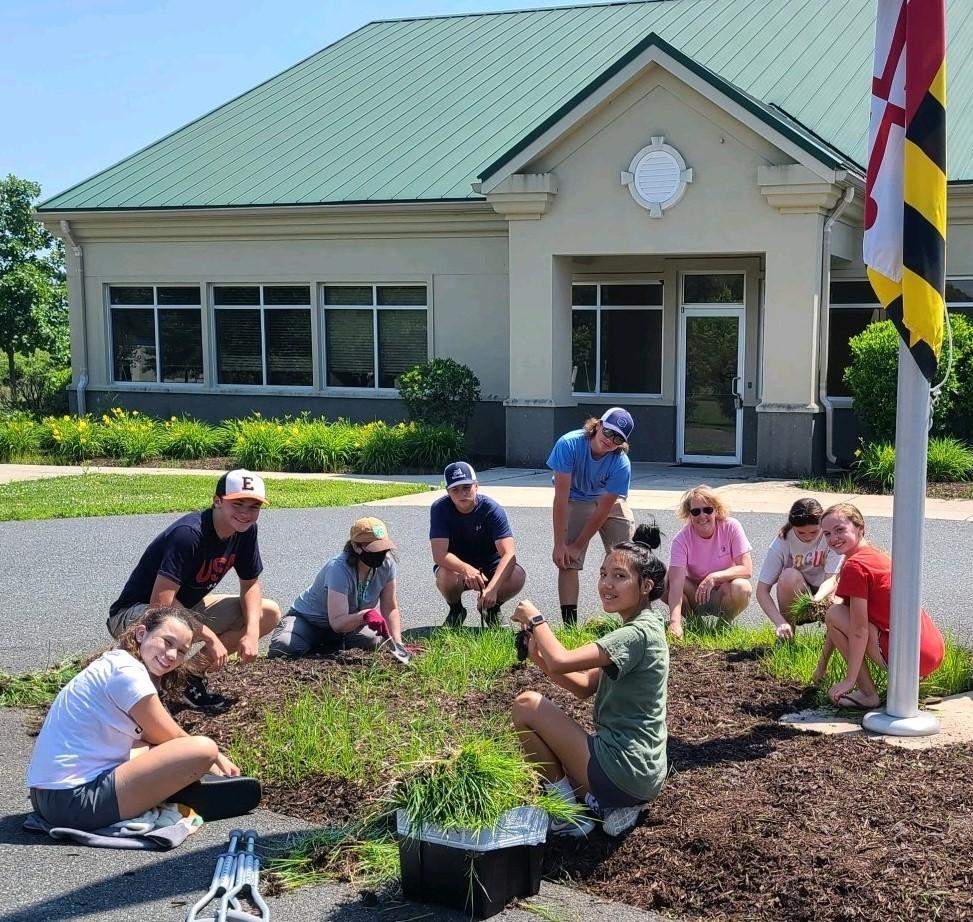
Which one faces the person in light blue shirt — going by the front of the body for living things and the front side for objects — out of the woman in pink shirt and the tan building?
the tan building

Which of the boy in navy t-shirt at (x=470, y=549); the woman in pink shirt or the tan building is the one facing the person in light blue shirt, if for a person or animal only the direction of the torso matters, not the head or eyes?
the tan building

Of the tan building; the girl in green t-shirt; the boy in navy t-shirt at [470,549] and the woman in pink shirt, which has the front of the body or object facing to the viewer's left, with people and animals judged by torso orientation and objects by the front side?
the girl in green t-shirt

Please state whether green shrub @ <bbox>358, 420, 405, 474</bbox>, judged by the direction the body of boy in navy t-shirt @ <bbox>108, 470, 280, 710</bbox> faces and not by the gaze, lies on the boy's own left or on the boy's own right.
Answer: on the boy's own left

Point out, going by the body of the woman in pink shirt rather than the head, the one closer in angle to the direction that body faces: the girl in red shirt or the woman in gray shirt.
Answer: the girl in red shirt

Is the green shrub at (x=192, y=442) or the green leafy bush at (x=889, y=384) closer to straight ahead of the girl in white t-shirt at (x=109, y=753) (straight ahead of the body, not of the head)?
the green leafy bush

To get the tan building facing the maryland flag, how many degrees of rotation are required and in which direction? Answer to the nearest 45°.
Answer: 0° — it already faces it

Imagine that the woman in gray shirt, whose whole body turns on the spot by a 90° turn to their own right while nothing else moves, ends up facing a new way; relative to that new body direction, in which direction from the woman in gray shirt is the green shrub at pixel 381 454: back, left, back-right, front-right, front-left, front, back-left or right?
back-right
